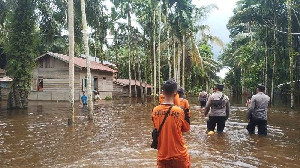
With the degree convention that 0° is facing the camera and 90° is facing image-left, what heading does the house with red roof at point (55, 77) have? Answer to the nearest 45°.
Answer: approximately 315°

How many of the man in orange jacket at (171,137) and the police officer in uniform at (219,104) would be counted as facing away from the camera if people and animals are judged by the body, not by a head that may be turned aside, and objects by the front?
2

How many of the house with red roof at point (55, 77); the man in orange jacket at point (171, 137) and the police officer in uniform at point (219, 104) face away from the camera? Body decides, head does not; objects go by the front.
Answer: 2

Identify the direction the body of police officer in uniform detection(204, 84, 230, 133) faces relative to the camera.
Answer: away from the camera

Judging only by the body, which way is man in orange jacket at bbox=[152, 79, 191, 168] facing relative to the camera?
away from the camera

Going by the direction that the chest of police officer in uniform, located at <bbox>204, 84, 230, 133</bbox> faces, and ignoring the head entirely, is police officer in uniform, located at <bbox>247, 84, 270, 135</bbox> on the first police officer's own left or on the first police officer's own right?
on the first police officer's own right

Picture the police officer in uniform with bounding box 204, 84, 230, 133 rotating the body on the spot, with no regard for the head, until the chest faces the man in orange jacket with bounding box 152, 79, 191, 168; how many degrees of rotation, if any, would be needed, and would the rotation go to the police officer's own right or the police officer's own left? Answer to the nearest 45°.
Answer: approximately 180°

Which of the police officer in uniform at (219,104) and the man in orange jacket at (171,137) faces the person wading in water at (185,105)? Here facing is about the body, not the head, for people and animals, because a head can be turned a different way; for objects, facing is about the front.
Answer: the man in orange jacket

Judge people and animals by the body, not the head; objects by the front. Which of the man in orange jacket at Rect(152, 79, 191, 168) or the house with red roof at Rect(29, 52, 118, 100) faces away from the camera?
the man in orange jacket

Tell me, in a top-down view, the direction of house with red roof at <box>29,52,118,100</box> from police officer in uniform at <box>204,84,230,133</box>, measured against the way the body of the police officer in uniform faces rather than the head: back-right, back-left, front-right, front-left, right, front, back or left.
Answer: front-left

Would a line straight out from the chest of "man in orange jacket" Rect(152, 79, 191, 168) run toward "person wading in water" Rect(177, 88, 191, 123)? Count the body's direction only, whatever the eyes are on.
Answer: yes

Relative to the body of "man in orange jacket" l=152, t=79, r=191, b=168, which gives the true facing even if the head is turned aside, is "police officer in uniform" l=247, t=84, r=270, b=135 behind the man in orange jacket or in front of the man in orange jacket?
in front
